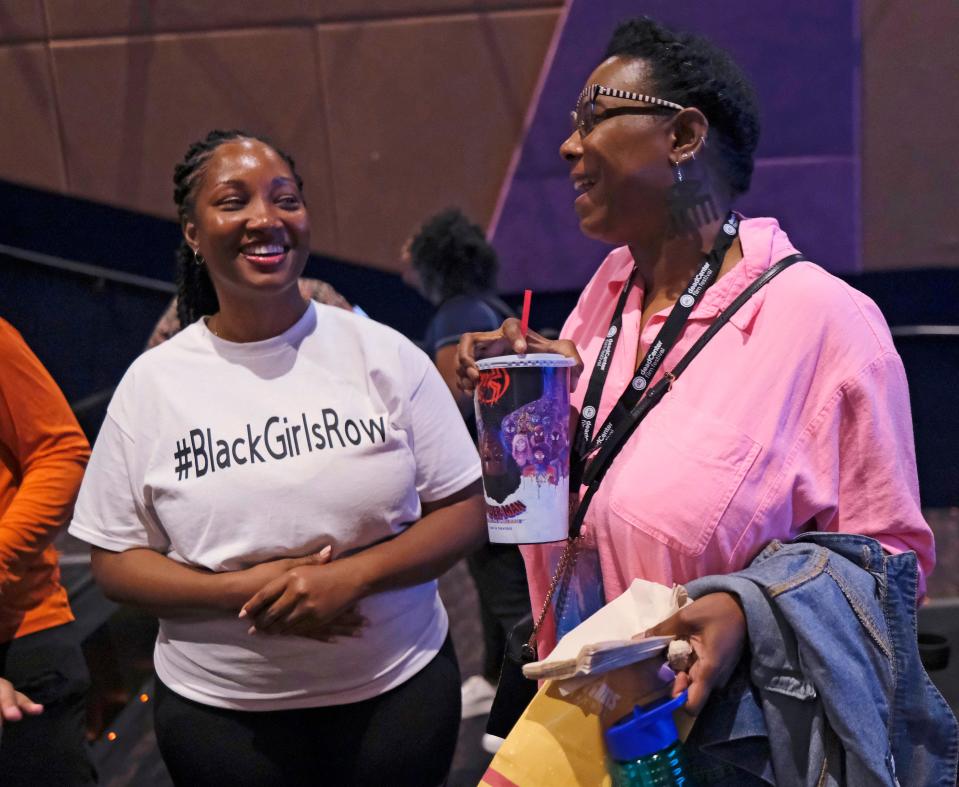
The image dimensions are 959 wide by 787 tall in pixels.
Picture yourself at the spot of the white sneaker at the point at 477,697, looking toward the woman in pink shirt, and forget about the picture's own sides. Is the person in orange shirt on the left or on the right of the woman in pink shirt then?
right

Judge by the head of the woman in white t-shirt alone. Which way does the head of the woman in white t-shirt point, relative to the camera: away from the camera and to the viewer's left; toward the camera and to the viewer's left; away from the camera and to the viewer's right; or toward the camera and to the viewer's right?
toward the camera and to the viewer's right

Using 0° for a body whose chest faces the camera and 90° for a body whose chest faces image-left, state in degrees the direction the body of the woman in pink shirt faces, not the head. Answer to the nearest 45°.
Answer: approximately 45°

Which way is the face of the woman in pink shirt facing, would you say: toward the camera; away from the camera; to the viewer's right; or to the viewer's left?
to the viewer's left

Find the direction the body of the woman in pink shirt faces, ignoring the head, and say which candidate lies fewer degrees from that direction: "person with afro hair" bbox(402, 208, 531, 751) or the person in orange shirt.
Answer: the person in orange shirt
